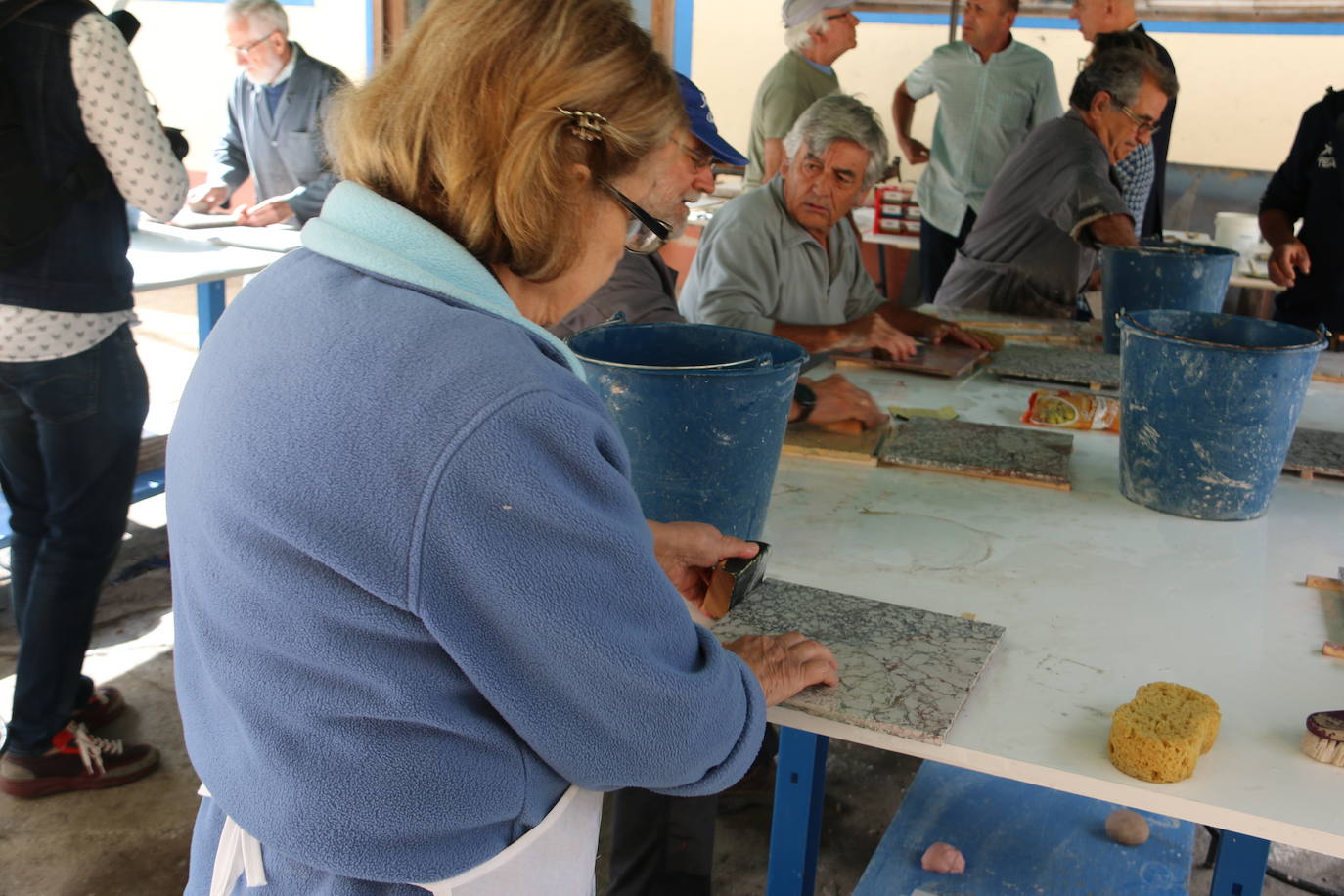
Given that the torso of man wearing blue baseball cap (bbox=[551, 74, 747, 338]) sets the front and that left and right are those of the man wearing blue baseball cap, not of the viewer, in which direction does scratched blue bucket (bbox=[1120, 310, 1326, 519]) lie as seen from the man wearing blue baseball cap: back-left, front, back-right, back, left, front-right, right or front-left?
front-right

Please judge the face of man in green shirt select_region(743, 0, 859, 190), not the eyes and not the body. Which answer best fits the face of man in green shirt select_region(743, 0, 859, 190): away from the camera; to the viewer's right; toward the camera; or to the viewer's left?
to the viewer's right

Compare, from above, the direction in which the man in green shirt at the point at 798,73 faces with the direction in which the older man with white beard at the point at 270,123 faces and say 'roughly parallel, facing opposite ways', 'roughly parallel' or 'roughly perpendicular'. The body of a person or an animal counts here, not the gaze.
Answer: roughly perpendicular

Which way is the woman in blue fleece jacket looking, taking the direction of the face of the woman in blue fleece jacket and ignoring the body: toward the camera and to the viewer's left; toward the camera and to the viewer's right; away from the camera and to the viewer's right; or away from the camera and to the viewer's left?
away from the camera and to the viewer's right

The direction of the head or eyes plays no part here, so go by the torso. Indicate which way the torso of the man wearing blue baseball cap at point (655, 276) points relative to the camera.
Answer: to the viewer's right

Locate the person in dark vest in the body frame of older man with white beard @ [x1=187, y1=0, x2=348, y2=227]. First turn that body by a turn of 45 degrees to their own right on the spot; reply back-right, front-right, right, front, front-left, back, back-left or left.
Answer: left

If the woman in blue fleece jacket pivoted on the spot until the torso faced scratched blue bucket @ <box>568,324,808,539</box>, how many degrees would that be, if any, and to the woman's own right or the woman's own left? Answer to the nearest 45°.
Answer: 0° — they already face it
